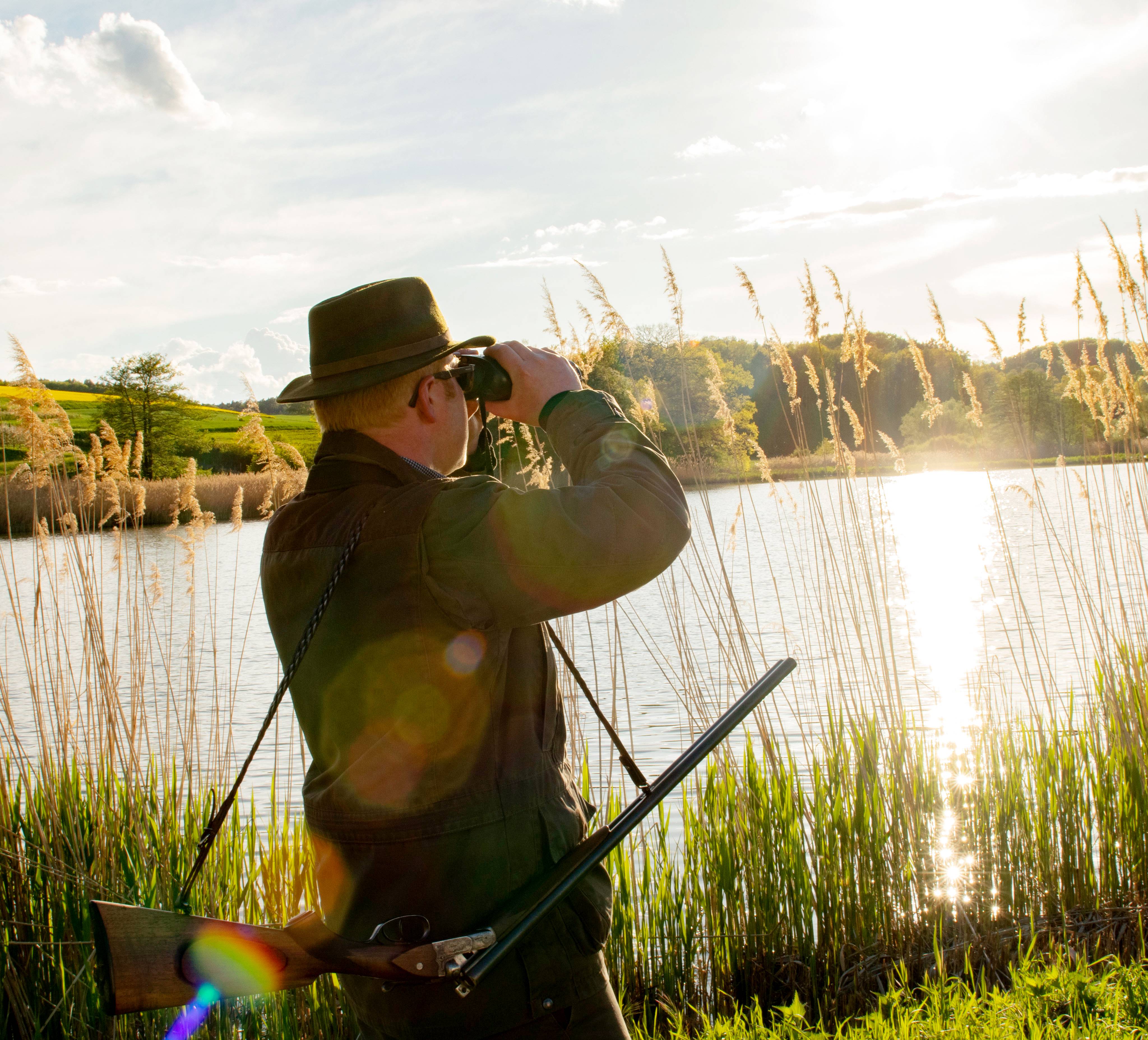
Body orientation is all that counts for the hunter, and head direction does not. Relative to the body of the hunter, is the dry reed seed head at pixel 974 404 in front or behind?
in front

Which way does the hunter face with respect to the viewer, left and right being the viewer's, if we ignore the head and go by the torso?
facing away from the viewer and to the right of the viewer

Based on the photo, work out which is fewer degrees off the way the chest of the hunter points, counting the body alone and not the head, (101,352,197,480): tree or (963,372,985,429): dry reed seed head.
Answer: the dry reed seed head

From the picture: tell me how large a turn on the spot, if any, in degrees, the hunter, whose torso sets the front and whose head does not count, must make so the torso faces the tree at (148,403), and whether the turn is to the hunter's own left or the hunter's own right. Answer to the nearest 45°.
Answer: approximately 45° to the hunter's own left
